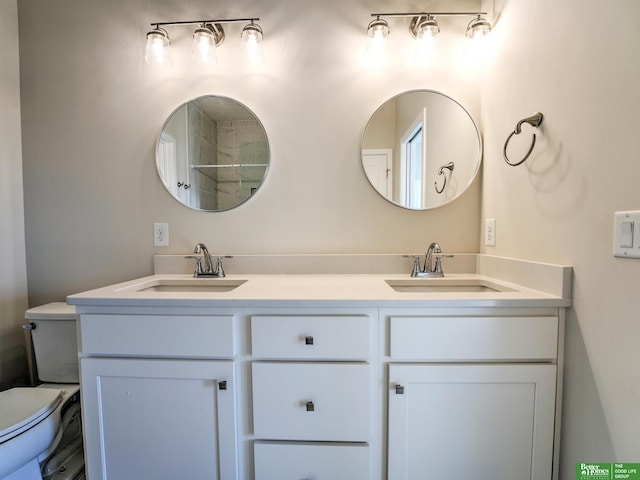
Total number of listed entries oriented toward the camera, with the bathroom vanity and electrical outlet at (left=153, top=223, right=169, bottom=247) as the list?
2

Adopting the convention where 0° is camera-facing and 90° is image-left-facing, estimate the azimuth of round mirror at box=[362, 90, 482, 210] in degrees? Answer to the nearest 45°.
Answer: approximately 0°

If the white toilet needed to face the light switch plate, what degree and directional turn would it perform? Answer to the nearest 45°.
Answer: approximately 90° to its left

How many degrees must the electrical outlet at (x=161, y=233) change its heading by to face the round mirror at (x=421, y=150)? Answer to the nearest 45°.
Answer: approximately 45° to its left

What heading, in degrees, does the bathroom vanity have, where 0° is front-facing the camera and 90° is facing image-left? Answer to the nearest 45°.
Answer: approximately 0°
